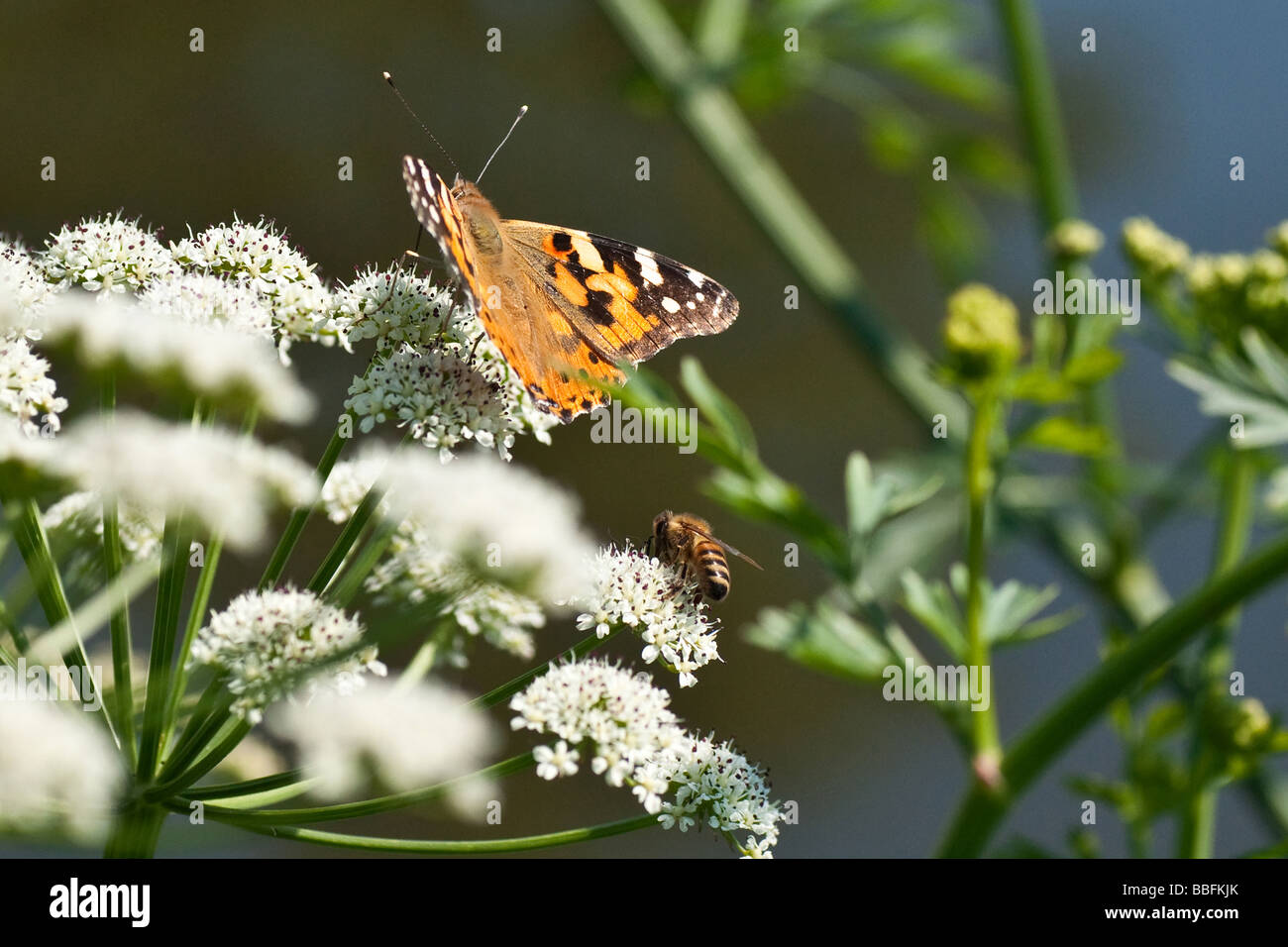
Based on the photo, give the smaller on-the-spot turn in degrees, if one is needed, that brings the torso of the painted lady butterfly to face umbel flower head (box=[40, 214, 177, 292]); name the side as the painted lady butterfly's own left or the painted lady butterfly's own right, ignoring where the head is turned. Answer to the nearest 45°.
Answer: approximately 90° to the painted lady butterfly's own left

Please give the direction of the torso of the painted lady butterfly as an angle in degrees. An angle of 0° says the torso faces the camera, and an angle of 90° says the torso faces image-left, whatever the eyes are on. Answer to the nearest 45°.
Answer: approximately 135°

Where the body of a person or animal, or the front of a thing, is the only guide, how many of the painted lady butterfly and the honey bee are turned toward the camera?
0

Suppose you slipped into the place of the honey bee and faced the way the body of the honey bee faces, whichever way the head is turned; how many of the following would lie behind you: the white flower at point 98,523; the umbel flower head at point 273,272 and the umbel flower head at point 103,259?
0

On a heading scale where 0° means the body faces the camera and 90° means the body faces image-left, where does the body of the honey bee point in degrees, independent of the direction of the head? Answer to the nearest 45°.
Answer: approximately 90°

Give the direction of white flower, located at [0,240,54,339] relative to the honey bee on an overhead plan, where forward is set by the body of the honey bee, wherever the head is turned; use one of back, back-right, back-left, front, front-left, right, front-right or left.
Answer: front-left

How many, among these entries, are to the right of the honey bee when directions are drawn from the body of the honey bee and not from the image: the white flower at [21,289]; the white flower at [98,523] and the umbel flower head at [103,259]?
0
